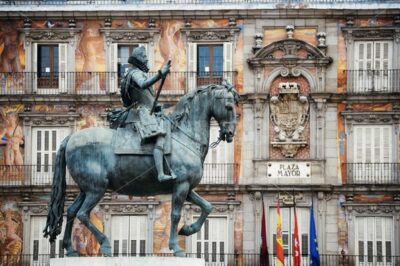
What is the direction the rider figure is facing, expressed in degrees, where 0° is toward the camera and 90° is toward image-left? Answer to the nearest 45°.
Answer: approximately 270°

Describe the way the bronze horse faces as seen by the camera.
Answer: facing to the right of the viewer

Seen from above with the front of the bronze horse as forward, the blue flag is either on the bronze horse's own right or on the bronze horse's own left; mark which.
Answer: on the bronze horse's own left

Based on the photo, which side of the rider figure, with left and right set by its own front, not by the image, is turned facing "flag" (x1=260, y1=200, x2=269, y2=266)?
left

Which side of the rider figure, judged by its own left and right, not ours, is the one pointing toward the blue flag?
left
